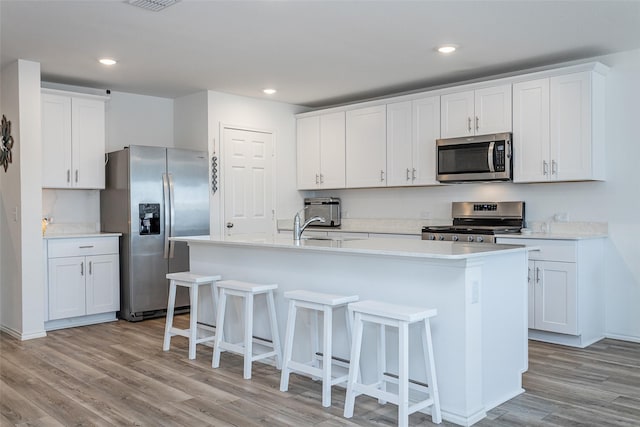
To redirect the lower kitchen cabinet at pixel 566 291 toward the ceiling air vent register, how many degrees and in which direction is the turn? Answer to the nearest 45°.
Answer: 0° — it already faces it

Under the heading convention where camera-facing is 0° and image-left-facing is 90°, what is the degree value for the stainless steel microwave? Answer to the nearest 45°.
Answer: approximately 45°

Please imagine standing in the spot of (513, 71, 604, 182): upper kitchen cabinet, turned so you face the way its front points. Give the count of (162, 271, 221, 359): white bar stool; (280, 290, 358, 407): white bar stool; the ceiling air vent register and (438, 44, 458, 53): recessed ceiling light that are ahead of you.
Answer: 4

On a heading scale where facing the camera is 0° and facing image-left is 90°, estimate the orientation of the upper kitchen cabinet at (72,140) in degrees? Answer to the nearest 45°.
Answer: approximately 315°

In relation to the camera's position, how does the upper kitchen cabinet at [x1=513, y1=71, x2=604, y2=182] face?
facing the viewer and to the left of the viewer

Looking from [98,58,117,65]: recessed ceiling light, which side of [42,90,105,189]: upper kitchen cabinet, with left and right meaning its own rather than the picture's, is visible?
front

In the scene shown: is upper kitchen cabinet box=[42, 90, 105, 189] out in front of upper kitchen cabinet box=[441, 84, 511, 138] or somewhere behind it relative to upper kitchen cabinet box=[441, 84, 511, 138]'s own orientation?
in front

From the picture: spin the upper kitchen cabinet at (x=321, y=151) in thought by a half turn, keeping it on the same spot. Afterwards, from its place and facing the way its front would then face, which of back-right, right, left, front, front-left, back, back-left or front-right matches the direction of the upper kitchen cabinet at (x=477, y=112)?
right

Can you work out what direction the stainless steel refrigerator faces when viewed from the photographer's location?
facing the viewer and to the right of the viewer

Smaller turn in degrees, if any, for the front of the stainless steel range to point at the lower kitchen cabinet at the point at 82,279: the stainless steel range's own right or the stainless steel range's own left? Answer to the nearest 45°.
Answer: approximately 45° to the stainless steel range's own right

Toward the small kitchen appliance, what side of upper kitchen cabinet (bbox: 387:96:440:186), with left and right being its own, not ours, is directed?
right

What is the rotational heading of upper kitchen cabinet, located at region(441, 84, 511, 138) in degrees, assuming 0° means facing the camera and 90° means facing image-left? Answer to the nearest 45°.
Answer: approximately 45°

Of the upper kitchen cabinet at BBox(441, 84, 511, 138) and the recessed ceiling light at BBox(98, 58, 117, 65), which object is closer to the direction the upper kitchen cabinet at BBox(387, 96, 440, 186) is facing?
the recessed ceiling light

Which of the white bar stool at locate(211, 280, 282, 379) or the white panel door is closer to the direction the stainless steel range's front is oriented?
the white bar stool

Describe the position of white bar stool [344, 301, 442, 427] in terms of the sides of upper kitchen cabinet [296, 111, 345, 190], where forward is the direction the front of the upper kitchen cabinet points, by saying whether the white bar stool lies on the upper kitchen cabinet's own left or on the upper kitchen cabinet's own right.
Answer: on the upper kitchen cabinet's own left
